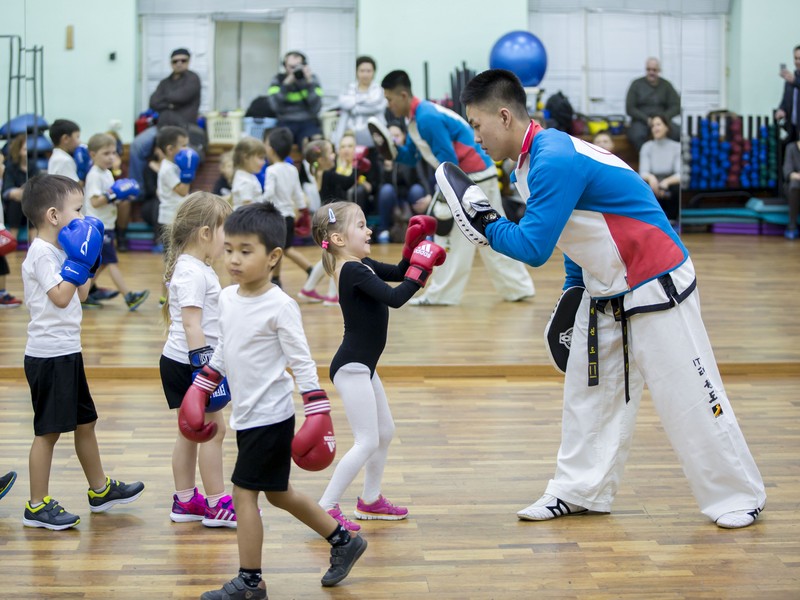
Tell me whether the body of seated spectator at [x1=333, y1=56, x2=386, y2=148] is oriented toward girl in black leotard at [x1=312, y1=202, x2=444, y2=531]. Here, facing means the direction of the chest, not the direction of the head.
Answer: yes

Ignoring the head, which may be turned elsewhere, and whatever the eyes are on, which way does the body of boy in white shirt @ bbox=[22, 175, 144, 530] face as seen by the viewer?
to the viewer's right

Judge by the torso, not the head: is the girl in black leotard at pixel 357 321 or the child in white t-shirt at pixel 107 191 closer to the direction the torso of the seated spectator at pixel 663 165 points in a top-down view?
the girl in black leotard

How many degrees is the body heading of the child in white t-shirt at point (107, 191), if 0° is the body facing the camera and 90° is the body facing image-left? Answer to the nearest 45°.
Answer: approximately 270°

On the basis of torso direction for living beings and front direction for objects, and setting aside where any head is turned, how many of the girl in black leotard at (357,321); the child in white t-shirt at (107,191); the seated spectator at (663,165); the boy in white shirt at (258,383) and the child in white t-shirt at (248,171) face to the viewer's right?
3

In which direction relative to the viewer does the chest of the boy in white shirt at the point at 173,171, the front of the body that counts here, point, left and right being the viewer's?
facing to the right of the viewer

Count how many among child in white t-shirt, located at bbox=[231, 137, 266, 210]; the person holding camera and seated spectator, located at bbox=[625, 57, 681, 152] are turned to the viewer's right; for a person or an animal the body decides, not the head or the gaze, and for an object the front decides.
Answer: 1
